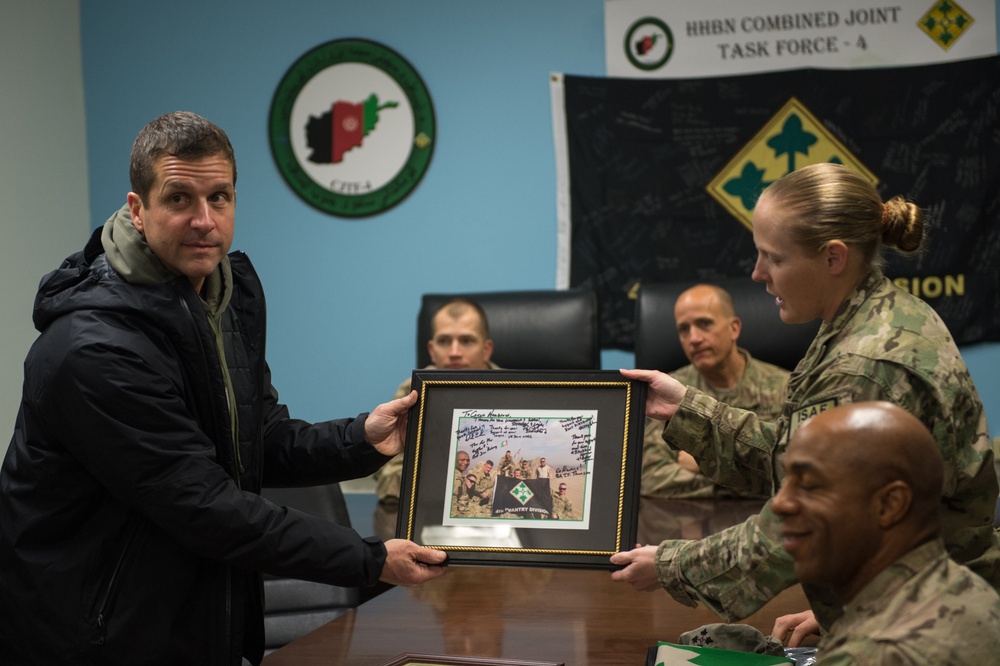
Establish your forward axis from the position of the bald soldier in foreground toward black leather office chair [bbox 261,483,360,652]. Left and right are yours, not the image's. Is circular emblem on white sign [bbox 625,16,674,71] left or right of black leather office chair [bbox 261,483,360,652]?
right

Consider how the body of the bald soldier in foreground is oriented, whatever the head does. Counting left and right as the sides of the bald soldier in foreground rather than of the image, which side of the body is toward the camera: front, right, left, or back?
left

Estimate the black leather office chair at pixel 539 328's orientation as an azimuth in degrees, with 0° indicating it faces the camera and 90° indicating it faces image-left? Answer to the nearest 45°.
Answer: approximately 0°

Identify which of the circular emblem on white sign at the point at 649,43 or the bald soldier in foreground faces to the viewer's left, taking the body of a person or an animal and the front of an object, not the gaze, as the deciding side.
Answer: the bald soldier in foreground

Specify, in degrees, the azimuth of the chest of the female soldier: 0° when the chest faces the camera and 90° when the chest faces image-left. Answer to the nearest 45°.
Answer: approximately 90°

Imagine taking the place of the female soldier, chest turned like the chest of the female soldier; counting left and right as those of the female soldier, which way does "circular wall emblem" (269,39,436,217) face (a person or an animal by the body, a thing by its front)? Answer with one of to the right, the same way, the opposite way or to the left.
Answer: to the left

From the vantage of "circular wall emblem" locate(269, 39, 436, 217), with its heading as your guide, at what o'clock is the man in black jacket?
The man in black jacket is roughly at 12 o'clock from the circular wall emblem.

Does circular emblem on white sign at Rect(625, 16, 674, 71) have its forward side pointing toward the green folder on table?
yes

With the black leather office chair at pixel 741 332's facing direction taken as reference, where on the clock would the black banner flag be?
The black banner flag is roughly at 6 o'clock from the black leather office chair.

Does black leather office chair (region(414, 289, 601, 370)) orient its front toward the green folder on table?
yes

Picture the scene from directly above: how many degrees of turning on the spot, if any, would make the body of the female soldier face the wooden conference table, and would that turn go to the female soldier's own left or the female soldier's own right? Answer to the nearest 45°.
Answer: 0° — they already face it

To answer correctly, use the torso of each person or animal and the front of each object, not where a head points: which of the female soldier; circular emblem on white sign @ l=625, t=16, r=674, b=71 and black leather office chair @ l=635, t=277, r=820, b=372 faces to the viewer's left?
the female soldier

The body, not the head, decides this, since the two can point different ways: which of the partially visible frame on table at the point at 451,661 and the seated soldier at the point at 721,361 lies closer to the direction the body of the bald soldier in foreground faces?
the partially visible frame on table

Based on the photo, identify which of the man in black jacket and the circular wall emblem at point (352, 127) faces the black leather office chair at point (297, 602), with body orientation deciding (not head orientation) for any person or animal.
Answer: the circular wall emblem
